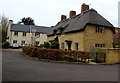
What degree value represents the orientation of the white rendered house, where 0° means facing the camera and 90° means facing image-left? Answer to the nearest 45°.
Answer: approximately 0°

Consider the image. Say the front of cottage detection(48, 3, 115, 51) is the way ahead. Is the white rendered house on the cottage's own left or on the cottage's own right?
on the cottage's own right

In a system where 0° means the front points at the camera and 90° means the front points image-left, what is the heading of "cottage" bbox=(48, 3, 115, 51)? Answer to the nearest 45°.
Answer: approximately 45°

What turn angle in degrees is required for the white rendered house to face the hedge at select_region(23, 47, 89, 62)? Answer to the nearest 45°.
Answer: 0° — it already faces it
